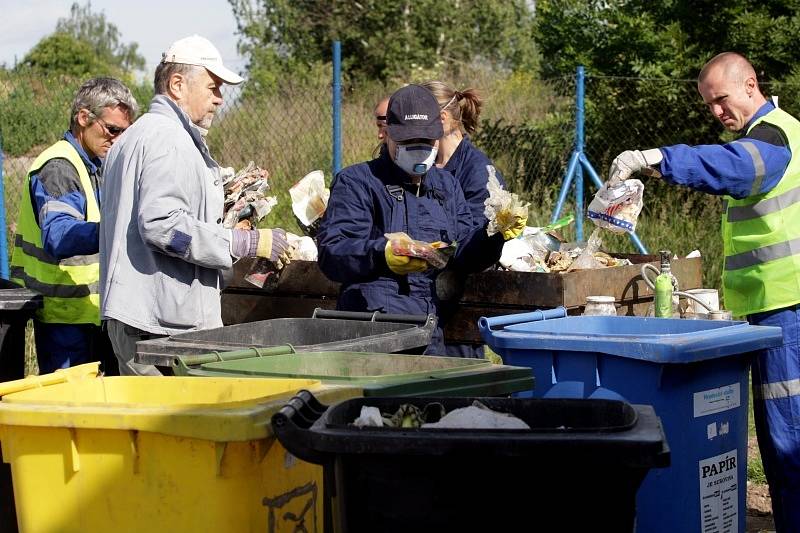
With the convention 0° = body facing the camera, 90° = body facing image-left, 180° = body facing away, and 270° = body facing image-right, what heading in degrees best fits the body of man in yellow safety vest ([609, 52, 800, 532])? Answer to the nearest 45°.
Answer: approximately 90°

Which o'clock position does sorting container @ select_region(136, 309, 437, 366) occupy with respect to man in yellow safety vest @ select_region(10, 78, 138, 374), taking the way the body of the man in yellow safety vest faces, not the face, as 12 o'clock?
The sorting container is roughly at 2 o'clock from the man in yellow safety vest.

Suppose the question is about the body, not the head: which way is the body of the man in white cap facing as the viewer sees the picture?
to the viewer's right

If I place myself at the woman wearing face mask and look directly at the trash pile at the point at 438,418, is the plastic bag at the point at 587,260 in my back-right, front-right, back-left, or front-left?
back-left

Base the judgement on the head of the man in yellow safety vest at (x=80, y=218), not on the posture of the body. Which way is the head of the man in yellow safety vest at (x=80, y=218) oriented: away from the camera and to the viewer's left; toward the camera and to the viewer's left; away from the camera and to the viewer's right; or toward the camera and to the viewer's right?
toward the camera and to the viewer's right

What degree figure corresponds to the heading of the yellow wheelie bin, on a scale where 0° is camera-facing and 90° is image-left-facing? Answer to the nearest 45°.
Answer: approximately 315°

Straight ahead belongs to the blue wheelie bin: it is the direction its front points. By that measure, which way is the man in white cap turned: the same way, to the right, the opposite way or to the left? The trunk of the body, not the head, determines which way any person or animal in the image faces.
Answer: to the left

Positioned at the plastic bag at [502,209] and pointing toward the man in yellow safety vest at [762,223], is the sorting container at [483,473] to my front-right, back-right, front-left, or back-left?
back-right

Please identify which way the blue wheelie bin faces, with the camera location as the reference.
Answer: facing the viewer and to the right of the viewer

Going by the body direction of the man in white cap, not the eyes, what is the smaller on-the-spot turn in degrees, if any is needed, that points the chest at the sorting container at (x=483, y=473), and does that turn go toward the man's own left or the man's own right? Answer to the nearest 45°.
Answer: approximately 90° to the man's own right

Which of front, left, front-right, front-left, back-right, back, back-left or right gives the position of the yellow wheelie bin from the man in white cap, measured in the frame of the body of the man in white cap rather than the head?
right

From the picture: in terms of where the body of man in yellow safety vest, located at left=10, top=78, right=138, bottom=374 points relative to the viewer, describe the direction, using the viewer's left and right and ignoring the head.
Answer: facing to the right of the viewer

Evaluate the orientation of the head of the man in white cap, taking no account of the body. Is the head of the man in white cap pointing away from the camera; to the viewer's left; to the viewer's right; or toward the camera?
to the viewer's right

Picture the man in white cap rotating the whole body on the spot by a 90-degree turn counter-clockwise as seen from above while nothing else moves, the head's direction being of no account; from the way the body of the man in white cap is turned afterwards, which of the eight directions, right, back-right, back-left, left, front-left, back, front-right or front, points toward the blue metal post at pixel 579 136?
front-right
